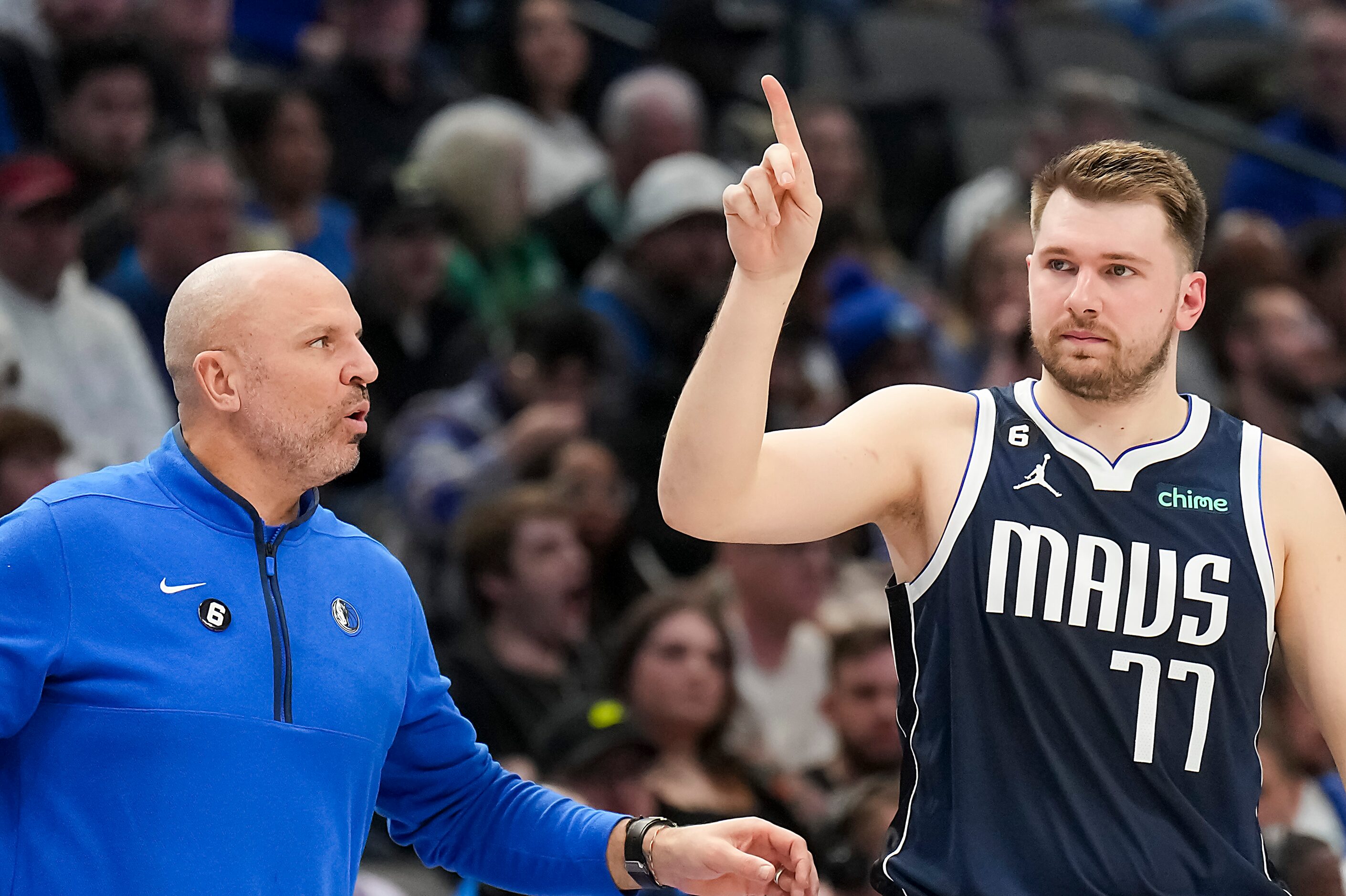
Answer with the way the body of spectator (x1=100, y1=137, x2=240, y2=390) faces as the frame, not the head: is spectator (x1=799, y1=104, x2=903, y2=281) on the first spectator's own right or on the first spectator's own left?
on the first spectator's own left

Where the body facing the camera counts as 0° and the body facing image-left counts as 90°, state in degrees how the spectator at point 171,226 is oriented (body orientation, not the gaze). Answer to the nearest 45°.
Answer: approximately 315°

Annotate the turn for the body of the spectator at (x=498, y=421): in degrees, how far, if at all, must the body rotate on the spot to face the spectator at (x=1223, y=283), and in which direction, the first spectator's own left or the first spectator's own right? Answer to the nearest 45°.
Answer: approximately 45° to the first spectator's own left

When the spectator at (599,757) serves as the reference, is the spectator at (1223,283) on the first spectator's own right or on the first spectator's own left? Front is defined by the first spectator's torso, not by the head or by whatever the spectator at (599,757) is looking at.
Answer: on the first spectator's own left

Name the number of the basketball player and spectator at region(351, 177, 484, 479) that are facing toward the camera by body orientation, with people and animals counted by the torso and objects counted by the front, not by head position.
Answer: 2

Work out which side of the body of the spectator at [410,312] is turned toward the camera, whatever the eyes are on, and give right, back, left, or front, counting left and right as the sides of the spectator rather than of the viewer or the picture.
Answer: front

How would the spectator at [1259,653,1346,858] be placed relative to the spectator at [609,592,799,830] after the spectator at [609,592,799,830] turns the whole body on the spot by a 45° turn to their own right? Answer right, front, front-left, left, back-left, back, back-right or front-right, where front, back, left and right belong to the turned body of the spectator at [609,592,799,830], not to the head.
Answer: left

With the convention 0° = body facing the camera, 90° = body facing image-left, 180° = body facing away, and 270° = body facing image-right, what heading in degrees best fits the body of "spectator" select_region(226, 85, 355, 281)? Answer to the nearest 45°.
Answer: approximately 315°

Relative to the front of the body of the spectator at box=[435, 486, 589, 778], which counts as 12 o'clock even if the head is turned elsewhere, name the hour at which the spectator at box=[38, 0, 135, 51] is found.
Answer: the spectator at box=[38, 0, 135, 51] is roughly at 6 o'clock from the spectator at box=[435, 486, 589, 778].

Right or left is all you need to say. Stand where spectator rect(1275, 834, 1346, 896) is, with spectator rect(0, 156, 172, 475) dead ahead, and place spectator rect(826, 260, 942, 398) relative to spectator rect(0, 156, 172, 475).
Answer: right

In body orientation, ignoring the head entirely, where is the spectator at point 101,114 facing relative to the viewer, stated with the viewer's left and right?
facing the viewer and to the right of the viewer

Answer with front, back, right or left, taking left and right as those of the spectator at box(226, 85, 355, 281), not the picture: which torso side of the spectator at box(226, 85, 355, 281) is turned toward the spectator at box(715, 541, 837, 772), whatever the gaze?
front

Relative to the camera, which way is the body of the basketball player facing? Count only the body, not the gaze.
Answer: toward the camera

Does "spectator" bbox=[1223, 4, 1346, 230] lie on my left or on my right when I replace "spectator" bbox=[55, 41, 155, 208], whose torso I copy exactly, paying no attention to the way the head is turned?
on my left
